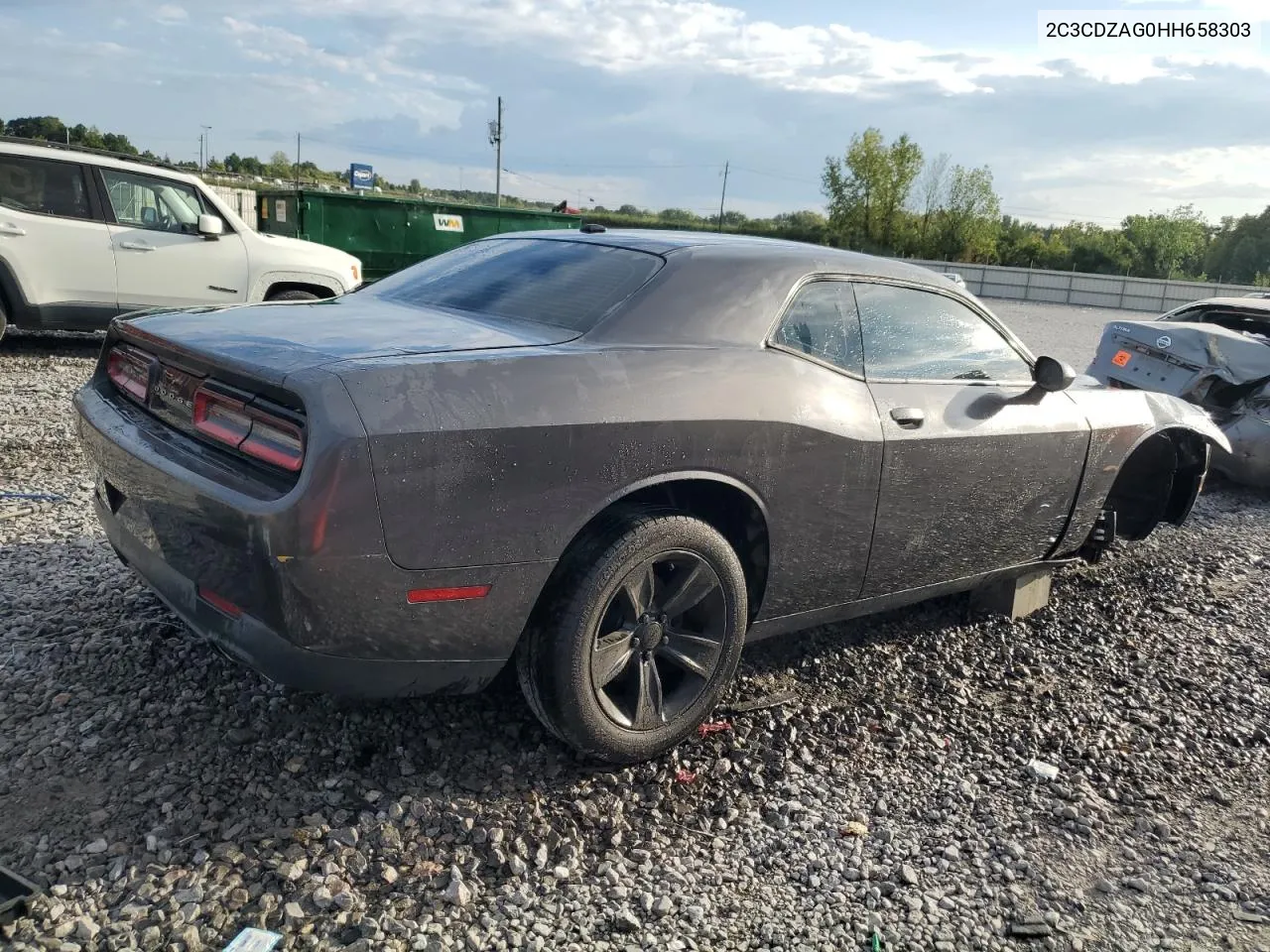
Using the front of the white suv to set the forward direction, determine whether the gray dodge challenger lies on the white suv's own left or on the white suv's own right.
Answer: on the white suv's own right

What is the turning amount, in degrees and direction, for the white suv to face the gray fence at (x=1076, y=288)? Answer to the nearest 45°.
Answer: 0° — it already faces it

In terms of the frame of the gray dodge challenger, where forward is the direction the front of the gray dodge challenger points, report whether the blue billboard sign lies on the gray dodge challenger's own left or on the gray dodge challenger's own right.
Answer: on the gray dodge challenger's own left

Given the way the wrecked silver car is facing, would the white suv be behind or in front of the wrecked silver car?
behind

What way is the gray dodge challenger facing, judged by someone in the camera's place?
facing away from the viewer and to the right of the viewer

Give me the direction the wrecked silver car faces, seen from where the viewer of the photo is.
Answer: facing away from the viewer and to the right of the viewer

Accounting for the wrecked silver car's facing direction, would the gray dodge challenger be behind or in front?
behind

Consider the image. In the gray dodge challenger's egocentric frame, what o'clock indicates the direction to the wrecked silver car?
The wrecked silver car is roughly at 12 o'clock from the gray dodge challenger.

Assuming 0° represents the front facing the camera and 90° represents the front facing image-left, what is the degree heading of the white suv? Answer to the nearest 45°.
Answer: approximately 225°
